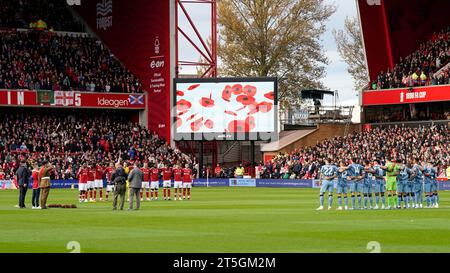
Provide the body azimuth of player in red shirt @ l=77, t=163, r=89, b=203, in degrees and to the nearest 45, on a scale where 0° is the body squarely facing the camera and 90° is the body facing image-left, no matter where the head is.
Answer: approximately 315°
